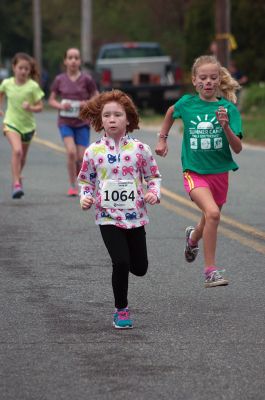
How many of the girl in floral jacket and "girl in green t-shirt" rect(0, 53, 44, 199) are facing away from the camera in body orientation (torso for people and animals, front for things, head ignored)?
0

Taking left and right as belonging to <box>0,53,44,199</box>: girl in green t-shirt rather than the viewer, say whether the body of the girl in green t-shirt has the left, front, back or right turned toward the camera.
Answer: front

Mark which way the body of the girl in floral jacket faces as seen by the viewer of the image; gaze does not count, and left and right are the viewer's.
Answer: facing the viewer

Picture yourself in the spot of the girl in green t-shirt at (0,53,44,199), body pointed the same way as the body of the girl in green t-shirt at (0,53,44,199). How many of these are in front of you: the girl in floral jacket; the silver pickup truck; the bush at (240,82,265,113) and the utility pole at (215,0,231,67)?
1
